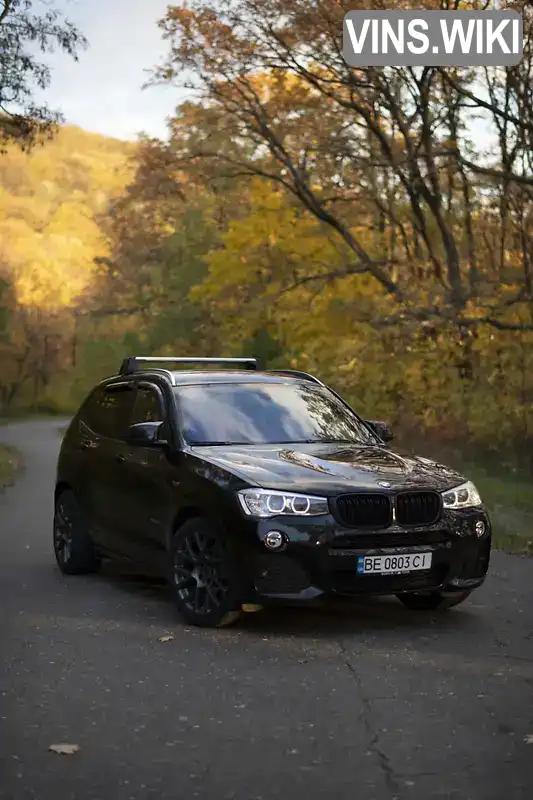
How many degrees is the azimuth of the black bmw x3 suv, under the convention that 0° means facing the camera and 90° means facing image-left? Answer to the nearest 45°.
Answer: approximately 315°

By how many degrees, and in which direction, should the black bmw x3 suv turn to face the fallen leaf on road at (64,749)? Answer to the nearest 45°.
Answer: approximately 45° to its right

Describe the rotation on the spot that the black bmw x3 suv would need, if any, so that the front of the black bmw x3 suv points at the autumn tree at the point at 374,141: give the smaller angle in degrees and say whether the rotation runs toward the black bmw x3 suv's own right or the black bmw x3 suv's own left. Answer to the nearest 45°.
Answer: approximately 135° to the black bmw x3 suv's own left

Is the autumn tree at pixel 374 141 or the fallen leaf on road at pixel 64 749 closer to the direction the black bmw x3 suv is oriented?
the fallen leaf on road
